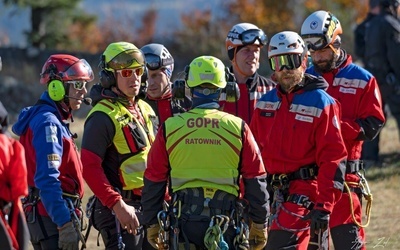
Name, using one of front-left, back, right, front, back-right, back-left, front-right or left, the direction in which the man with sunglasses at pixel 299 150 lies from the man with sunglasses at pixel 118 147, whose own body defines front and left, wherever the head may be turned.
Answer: front-left

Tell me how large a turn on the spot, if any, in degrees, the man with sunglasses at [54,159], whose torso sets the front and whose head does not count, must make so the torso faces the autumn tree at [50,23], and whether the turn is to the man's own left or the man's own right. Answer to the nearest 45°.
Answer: approximately 90° to the man's own left

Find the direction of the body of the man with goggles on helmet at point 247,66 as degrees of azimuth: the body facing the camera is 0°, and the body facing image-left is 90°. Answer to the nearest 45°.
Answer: approximately 315°

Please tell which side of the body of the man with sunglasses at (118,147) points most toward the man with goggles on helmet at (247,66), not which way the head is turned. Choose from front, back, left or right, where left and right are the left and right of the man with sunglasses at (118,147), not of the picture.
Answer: left

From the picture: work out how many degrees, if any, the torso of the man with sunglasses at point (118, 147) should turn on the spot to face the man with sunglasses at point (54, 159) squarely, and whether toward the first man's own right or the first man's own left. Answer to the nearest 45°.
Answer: approximately 135° to the first man's own right

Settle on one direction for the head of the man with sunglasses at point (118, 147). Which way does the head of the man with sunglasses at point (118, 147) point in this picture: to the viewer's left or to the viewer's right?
to the viewer's right

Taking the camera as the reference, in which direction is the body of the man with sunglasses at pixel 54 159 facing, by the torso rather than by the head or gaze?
to the viewer's right

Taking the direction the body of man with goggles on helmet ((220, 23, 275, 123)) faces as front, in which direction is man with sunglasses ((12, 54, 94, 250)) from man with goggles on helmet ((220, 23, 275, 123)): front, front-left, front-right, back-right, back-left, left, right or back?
right
